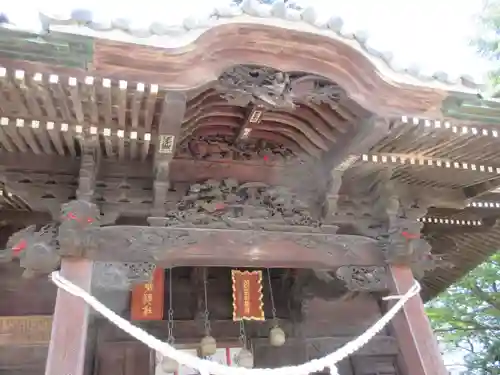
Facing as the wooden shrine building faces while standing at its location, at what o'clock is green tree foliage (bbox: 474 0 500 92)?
The green tree foliage is roughly at 8 o'clock from the wooden shrine building.

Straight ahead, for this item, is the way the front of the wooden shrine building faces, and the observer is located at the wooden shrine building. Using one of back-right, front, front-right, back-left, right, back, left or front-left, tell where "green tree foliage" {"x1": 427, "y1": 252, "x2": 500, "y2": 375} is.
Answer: back-left

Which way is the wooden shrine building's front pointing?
toward the camera
